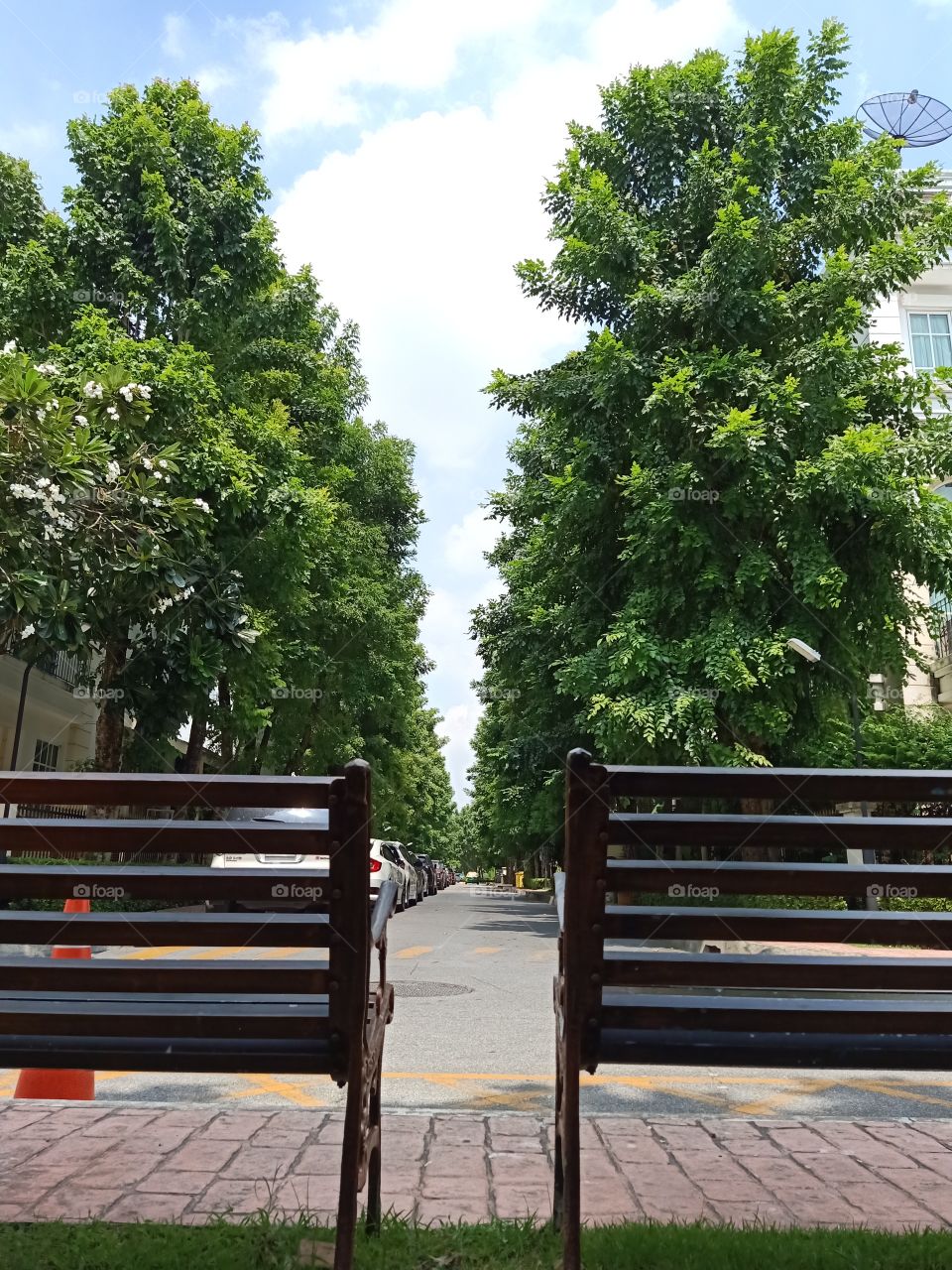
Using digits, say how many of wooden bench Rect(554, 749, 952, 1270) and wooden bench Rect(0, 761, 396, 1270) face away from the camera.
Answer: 2

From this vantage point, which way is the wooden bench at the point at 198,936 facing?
away from the camera

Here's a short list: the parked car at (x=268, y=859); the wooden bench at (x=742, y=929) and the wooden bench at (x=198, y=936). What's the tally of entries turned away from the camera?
3

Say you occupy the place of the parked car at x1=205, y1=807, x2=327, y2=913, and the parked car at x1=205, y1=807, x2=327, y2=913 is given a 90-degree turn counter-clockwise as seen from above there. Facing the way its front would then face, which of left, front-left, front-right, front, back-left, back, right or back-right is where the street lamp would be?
back

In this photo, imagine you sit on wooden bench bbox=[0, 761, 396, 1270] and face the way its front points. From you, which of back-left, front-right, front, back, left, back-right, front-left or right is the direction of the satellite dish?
front-right

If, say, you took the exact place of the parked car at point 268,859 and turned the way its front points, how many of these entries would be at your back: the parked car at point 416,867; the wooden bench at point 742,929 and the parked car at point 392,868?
1

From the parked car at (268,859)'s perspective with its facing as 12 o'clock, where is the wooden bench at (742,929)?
The wooden bench is roughly at 6 o'clock from the parked car.

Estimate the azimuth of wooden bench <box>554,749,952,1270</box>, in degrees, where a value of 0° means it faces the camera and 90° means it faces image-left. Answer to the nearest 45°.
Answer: approximately 180°

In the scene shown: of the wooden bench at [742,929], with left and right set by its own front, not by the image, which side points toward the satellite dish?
front

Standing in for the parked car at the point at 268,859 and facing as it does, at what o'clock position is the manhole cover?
The manhole cover is roughly at 5 o'clock from the parked car.

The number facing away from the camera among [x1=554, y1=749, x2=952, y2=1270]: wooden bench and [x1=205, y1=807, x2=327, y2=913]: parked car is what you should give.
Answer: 2

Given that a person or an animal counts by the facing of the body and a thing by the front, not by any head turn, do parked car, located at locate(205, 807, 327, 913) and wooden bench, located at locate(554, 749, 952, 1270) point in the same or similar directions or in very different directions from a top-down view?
same or similar directions

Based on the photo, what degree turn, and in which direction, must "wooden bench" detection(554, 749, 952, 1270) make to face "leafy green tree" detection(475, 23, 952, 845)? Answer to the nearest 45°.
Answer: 0° — it already faces it

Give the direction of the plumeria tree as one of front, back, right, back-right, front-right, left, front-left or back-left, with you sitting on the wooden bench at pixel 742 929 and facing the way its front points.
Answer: front-left

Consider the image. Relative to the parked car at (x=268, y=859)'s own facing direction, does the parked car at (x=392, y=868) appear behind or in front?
in front

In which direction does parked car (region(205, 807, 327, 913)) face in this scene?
away from the camera

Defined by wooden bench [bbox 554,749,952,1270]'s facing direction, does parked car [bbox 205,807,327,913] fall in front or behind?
in front

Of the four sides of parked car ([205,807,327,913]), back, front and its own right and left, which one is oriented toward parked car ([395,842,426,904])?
front
